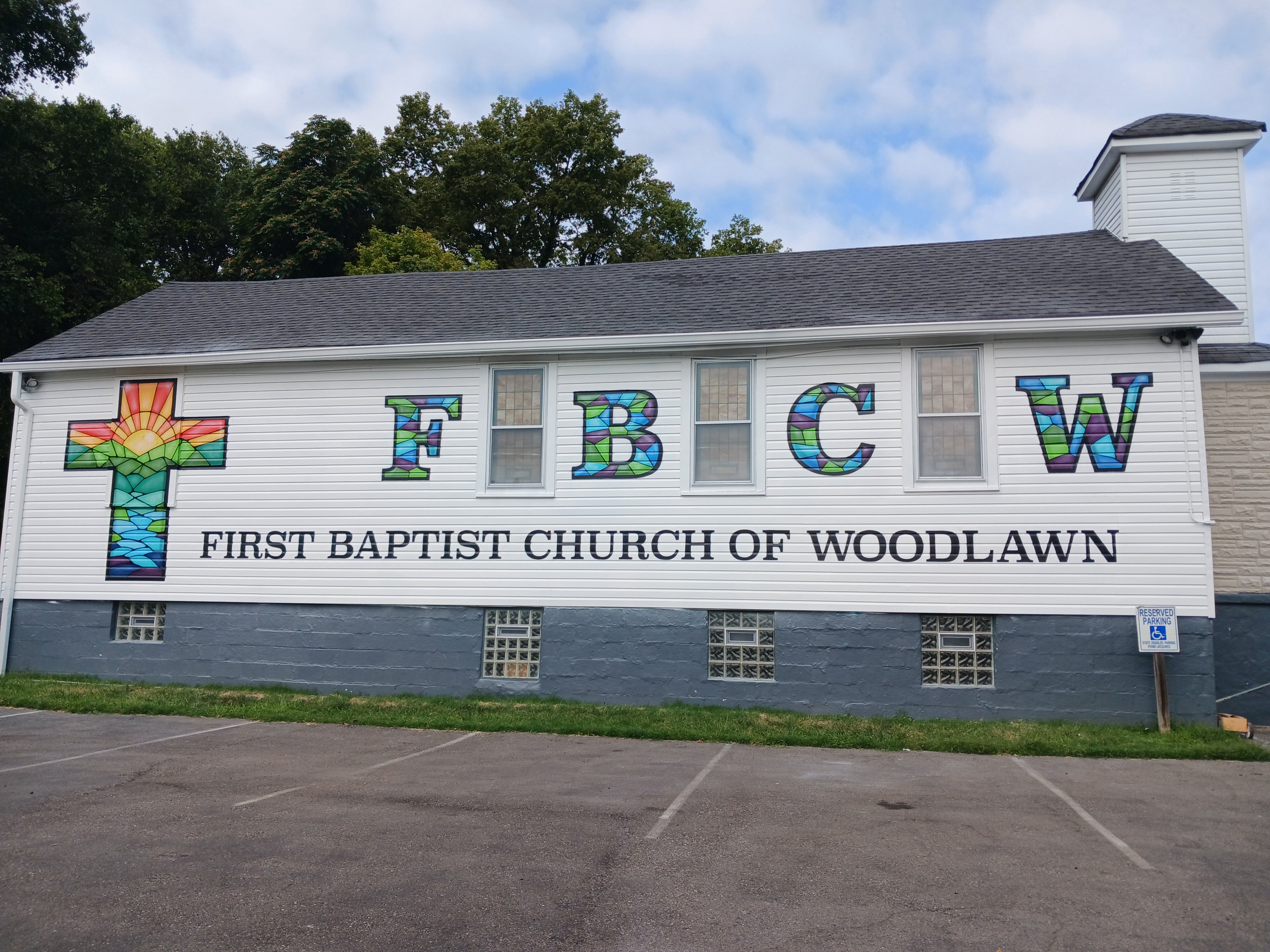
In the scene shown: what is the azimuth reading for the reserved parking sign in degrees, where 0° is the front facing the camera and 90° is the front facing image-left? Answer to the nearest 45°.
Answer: approximately 0°

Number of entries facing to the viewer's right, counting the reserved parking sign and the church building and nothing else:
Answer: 1

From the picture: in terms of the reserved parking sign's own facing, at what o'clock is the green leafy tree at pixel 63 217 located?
The green leafy tree is roughly at 3 o'clock from the reserved parking sign.

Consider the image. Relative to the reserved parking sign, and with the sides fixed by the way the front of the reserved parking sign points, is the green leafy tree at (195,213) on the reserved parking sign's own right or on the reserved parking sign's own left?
on the reserved parking sign's own right

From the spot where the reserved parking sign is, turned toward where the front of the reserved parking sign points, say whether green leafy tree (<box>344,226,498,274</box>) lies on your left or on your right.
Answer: on your right

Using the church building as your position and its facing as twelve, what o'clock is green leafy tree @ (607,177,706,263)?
The green leafy tree is roughly at 9 o'clock from the church building.

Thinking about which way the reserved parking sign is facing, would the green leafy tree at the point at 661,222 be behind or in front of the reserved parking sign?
behind
